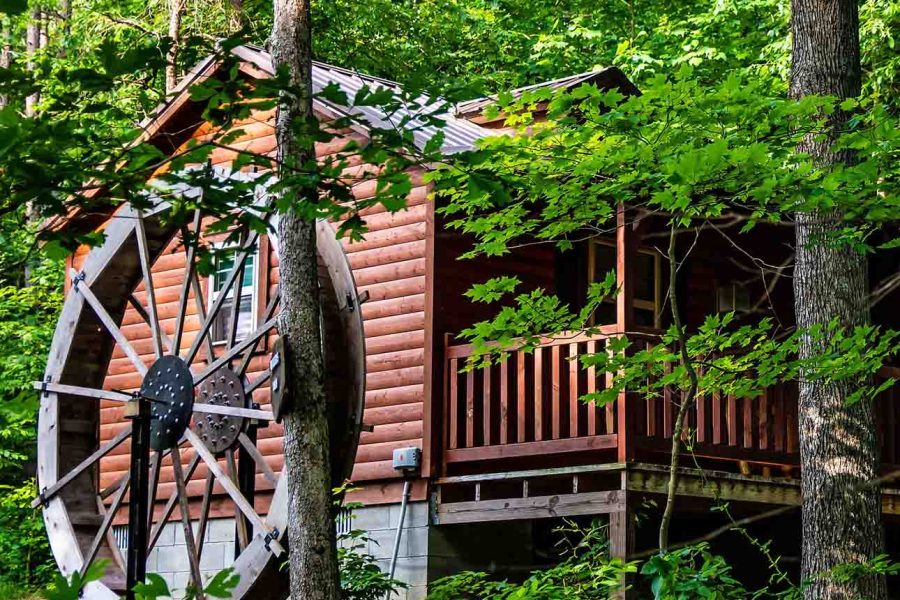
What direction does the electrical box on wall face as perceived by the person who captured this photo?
facing the viewer and to the left of the viewer

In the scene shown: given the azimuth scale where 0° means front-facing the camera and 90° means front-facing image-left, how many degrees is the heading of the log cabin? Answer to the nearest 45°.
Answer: approximately 315°

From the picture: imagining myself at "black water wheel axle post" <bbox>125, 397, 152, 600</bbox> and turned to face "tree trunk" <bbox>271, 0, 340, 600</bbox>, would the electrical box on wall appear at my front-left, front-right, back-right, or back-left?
front-left

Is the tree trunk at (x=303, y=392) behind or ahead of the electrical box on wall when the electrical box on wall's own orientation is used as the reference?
ahead

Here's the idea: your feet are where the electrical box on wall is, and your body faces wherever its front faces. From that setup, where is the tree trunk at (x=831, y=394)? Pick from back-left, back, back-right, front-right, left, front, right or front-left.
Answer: left

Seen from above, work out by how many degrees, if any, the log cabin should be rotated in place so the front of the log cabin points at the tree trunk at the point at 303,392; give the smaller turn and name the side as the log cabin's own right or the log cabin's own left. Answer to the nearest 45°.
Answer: approximately 45° to the log cabin's own right

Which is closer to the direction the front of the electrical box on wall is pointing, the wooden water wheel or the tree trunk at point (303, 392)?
the tree trunk

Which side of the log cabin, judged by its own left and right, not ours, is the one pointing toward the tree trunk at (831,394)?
front
